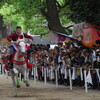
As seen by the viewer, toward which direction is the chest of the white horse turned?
toward the camera
